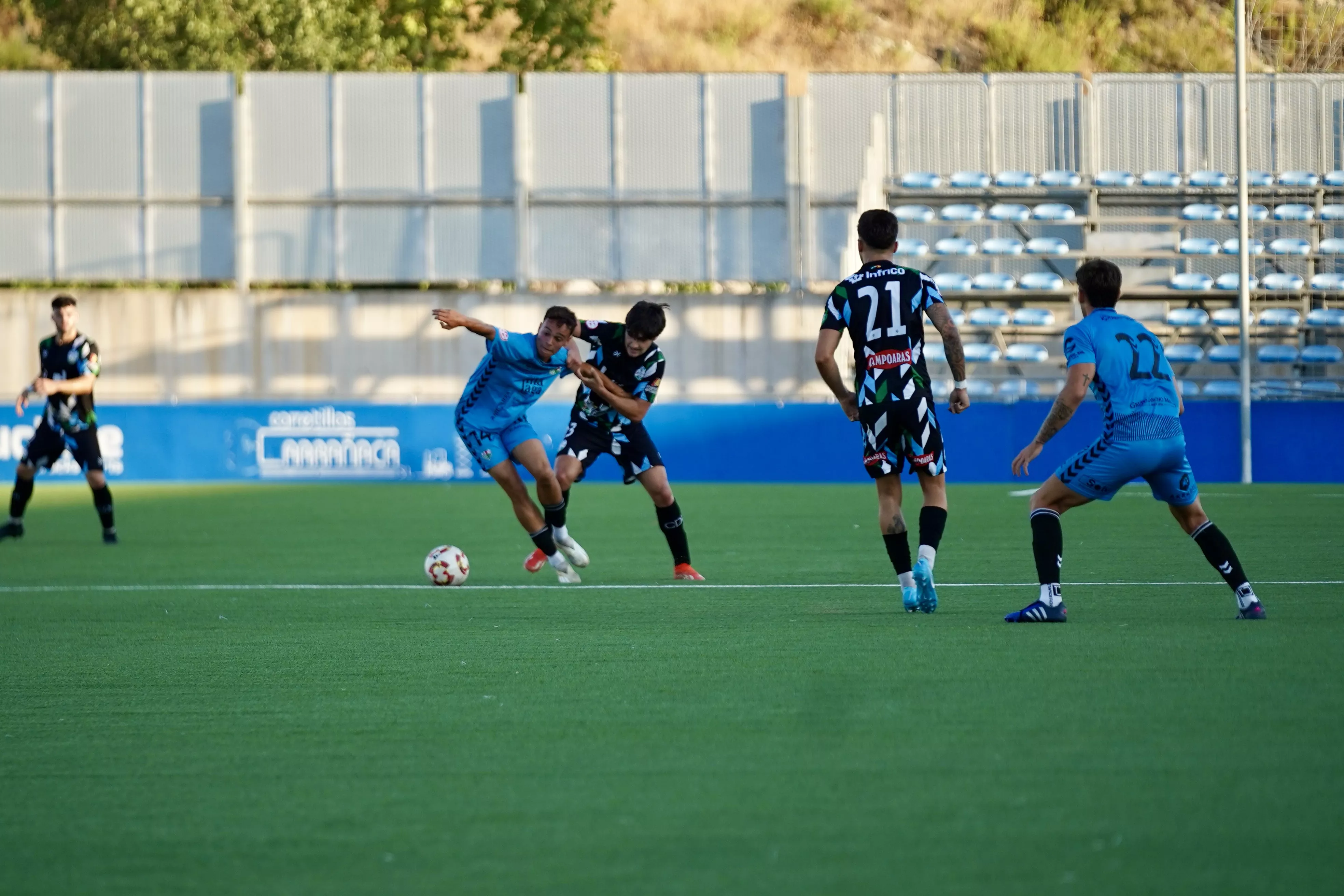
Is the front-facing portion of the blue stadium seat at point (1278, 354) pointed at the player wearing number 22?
yes

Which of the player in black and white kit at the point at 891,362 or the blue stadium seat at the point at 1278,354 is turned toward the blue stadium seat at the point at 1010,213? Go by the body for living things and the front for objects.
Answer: the player in black and white kit

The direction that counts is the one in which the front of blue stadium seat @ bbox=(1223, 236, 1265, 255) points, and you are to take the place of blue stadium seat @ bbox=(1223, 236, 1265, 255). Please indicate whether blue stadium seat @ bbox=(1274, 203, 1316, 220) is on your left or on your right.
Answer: on your left

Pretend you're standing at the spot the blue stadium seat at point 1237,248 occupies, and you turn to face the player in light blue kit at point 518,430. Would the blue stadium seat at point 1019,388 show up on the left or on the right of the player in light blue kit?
right

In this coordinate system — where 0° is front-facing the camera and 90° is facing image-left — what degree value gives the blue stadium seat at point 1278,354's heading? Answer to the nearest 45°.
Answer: approximately 0°

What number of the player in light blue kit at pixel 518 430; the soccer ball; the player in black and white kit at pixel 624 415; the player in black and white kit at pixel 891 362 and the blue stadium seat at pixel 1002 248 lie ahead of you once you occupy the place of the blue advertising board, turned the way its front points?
4

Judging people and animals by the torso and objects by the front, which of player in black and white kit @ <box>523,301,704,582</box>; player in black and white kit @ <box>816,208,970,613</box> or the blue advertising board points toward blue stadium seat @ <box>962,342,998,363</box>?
player in black and white kit @ <box>816,208,970,613</box>
